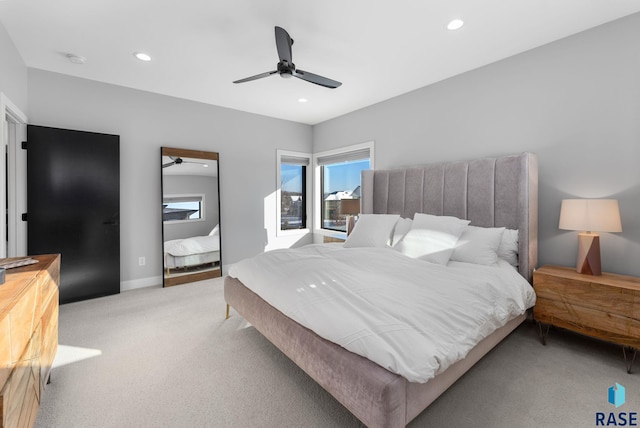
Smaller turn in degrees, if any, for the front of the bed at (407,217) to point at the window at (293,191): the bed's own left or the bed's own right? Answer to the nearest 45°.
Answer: approximately 90° to the bed's own right

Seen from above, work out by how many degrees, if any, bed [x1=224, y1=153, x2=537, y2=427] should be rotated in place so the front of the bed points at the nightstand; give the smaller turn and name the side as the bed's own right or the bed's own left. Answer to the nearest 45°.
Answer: approximately 135° to the bed's own left

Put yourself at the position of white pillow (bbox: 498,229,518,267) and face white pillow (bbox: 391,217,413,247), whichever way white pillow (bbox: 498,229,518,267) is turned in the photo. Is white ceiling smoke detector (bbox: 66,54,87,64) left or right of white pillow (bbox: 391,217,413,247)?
left

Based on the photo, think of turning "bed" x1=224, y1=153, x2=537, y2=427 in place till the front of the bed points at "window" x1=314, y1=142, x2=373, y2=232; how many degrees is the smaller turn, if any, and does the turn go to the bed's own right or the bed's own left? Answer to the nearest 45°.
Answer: approximately 135° to the bed's own right

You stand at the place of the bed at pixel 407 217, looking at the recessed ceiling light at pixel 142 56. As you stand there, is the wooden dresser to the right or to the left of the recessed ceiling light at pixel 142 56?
left

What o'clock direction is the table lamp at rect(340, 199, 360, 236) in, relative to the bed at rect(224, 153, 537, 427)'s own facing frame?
The table lamp is roughly at 4 o'clock from the bed.

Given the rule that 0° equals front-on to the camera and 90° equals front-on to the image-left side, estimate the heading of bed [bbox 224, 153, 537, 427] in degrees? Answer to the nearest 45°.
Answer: approximately 45°

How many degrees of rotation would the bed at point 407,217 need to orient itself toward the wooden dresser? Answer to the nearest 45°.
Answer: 0° — it already faces it

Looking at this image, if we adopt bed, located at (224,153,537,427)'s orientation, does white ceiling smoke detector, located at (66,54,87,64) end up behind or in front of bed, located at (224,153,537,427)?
in front

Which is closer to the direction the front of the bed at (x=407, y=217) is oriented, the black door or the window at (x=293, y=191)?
the black door

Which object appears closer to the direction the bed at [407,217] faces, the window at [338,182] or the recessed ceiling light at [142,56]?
the recessed ceiling light

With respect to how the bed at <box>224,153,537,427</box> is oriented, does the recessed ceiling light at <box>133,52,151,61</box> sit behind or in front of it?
in front
